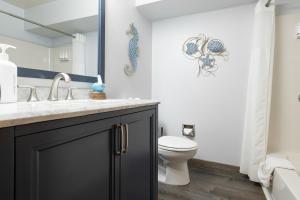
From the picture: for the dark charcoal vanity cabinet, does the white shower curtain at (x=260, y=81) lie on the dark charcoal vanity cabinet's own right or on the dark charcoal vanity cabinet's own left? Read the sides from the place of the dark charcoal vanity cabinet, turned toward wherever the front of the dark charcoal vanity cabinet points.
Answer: on the dark charcoal vanity cabinet's own left

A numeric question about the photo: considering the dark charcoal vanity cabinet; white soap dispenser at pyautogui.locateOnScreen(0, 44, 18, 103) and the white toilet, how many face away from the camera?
0

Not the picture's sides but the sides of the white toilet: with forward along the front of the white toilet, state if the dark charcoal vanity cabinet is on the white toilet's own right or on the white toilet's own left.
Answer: on the white toilet's own right

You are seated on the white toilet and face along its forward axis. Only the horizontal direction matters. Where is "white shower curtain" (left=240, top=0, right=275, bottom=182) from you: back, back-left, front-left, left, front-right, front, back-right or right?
front-left

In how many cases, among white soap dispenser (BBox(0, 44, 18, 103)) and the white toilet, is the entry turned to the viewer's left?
0

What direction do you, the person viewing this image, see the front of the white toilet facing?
facing the viewer and to the right of the viewer

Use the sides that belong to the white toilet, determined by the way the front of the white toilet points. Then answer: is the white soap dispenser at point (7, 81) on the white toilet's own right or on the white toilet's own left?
on the white toilet's own right

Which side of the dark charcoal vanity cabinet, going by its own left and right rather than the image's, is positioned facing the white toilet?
left
